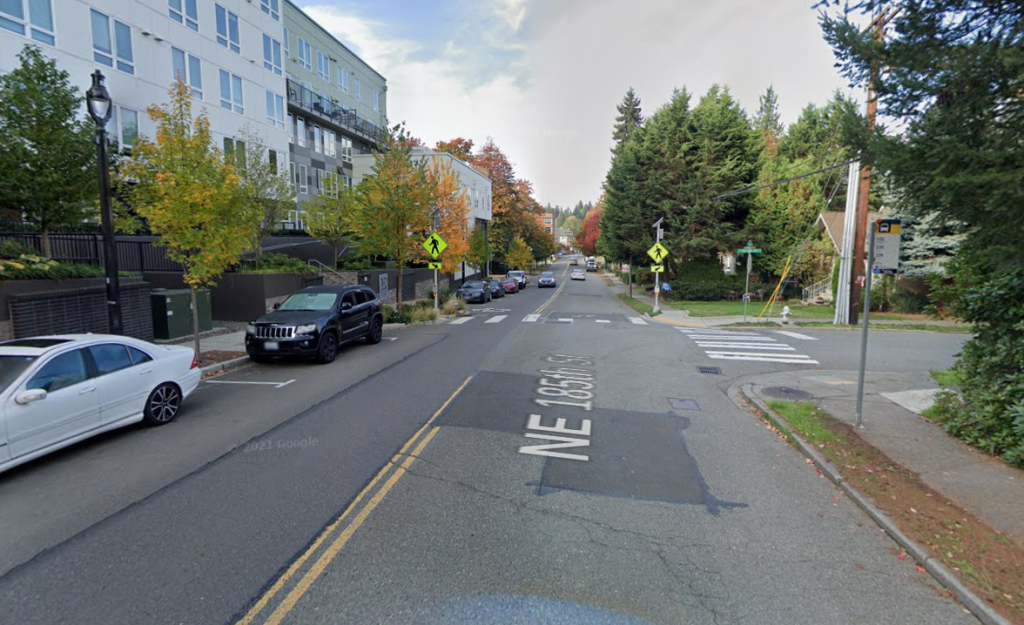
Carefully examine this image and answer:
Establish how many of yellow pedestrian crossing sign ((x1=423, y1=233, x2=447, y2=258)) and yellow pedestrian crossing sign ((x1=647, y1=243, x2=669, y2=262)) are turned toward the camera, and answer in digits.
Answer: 2

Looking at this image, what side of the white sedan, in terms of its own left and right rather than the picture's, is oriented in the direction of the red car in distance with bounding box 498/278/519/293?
back

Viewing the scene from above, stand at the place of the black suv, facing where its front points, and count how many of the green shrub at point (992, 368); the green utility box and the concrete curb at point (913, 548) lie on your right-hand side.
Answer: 1

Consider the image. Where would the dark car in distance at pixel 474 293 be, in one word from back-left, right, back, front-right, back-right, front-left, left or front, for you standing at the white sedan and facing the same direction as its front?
back

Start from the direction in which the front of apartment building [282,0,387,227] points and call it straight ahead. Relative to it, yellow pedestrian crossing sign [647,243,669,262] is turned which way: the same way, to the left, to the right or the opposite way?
to the right

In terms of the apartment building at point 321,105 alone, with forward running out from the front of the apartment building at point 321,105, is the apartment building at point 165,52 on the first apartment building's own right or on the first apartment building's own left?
on the first apartment building's own right

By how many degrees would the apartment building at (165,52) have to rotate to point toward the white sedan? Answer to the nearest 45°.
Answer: approximately 45° to its right

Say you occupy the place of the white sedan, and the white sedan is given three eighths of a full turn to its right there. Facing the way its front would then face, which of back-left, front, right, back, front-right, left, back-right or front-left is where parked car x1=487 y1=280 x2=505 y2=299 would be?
front-right

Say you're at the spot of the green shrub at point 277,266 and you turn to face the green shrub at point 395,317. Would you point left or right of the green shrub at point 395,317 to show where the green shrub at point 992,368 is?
right

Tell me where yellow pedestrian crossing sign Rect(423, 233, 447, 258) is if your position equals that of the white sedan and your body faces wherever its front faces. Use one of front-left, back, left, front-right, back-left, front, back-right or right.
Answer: back

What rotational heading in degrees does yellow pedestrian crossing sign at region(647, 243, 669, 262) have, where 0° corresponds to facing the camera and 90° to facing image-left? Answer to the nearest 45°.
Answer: approximately 0°

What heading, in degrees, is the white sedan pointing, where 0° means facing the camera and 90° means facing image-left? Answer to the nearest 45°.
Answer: approximately 45°
